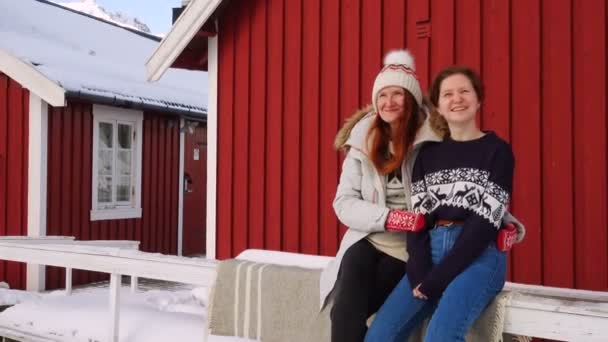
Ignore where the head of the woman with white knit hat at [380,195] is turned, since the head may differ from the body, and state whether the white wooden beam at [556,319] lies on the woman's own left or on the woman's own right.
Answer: on the woman's own left

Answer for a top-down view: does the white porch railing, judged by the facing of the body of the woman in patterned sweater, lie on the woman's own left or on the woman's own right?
on the woman's own right

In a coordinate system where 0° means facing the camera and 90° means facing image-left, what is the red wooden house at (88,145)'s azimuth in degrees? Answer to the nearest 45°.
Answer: approximately 315°
